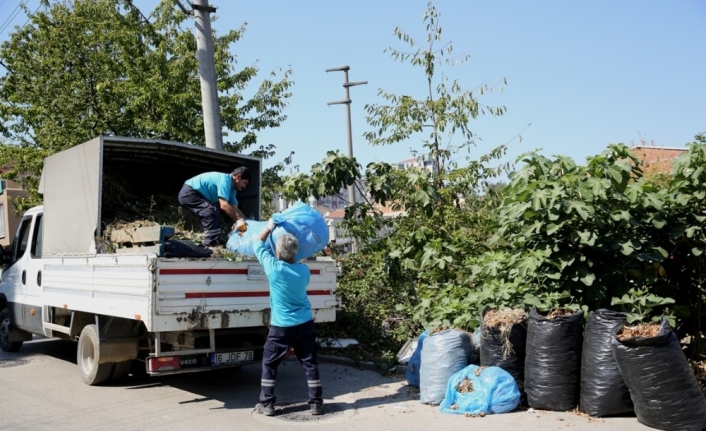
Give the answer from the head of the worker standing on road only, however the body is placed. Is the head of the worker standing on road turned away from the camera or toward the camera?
away from the camera

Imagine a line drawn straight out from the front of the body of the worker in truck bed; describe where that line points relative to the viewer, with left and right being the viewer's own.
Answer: facing to the right of the viewer

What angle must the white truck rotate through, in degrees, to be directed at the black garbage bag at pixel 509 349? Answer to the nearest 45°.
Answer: approximately 180°

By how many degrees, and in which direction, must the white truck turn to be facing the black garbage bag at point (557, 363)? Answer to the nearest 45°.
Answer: approximately 180°

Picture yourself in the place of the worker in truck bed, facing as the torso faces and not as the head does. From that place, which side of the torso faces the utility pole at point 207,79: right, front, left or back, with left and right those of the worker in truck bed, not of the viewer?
left

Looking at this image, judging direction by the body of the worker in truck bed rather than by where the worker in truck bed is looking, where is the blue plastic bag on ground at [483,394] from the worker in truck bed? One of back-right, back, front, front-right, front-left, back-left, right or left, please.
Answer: front-right

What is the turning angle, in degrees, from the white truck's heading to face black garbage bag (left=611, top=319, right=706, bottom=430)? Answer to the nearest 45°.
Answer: approximately 180°

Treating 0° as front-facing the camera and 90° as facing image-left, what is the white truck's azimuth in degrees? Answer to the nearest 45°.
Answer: approximately 135°
